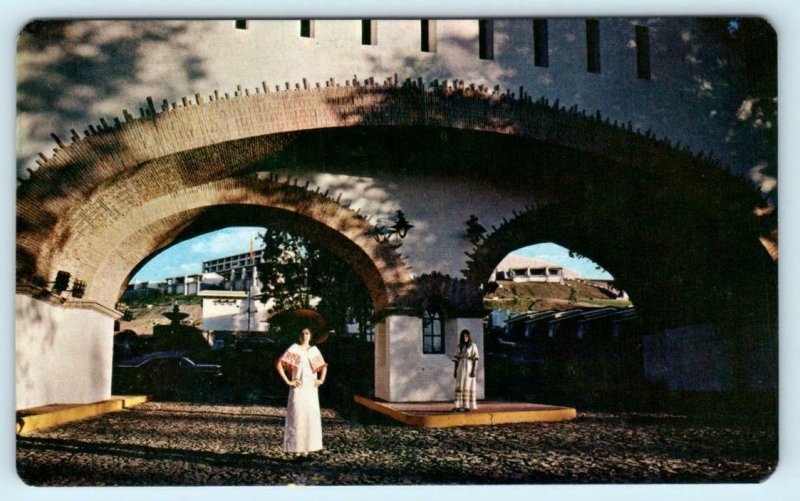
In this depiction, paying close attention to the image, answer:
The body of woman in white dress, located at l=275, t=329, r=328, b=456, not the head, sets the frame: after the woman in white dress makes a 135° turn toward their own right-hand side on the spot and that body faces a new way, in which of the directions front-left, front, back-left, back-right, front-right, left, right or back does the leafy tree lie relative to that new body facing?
front-right

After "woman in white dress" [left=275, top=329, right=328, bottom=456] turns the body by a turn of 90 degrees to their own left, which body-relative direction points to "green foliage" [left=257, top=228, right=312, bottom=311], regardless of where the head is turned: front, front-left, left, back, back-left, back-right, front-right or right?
left

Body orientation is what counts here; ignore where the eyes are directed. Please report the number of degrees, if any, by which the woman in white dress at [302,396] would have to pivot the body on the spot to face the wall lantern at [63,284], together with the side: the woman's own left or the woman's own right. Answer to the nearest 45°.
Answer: approximately 135° to the woman's own right

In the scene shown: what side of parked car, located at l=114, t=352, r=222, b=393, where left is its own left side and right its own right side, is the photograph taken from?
right

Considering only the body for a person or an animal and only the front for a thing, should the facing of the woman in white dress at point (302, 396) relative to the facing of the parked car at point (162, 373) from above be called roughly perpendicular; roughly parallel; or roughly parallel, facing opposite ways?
roughly perpendicular

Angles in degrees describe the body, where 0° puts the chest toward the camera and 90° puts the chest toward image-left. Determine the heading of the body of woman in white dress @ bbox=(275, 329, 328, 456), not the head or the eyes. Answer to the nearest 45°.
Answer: approximately 0°
